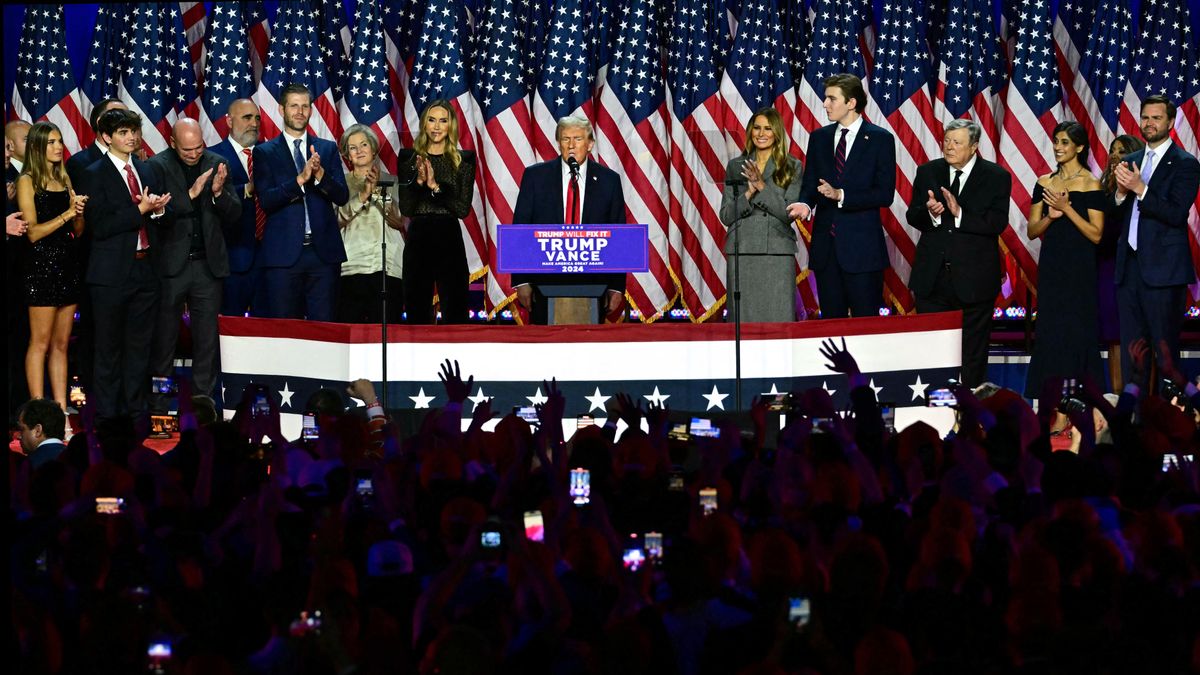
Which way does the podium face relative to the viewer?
toward the camera

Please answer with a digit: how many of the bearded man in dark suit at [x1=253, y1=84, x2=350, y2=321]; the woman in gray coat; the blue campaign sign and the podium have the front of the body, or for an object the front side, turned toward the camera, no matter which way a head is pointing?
4

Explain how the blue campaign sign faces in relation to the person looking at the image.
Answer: facing the viewer

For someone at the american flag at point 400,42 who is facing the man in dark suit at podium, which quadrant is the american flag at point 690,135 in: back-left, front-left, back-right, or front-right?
front-left

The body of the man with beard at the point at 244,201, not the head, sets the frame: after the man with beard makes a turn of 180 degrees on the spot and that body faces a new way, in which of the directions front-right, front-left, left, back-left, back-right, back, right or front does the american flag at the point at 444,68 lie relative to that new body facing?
right

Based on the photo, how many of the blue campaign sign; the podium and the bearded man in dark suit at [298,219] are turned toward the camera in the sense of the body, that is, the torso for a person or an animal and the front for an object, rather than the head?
3

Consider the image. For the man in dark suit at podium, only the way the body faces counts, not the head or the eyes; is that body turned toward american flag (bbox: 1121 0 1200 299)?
no

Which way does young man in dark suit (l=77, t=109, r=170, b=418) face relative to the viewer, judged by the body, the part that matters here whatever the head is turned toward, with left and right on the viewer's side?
facing the viewer and to the right of the viewer

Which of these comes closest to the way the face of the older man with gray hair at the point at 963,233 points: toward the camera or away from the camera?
toward the camera

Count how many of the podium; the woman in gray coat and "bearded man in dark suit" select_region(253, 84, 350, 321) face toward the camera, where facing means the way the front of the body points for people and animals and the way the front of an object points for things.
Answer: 3

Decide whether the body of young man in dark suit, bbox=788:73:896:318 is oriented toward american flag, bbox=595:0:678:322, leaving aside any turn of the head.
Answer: no

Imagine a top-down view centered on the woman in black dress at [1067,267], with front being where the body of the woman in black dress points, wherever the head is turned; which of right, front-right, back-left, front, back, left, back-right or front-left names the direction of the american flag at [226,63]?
front-right

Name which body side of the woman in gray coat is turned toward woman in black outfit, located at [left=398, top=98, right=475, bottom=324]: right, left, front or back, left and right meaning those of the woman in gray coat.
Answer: right

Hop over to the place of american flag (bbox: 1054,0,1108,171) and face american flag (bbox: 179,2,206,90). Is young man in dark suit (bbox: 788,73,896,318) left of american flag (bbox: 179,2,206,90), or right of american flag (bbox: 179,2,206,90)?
left

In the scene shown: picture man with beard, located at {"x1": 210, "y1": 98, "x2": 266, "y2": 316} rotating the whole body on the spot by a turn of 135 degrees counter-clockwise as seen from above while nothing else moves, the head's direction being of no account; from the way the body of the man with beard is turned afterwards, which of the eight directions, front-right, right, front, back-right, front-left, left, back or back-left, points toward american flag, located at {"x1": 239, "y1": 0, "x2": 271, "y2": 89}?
front

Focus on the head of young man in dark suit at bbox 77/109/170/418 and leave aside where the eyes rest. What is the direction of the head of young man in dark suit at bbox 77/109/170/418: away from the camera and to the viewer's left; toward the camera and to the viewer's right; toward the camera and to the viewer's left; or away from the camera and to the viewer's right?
toward the camera and to the viewer's right

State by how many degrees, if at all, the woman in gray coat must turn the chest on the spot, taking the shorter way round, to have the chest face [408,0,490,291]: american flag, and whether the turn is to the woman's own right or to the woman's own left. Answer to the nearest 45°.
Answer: approximately 135° to the woman's own right

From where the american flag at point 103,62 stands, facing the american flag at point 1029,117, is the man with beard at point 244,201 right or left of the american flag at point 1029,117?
right

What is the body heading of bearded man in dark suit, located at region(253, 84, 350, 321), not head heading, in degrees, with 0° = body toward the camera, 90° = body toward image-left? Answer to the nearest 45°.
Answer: approximately 0°
